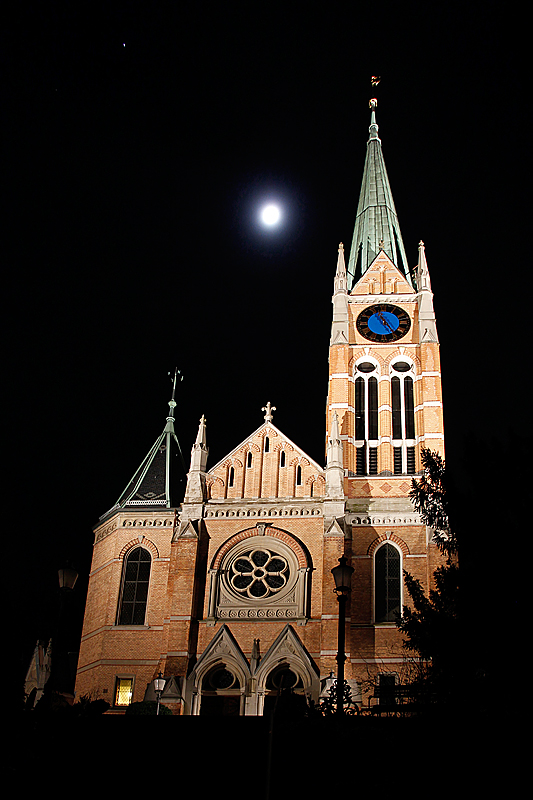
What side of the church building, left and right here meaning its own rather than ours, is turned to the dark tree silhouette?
front

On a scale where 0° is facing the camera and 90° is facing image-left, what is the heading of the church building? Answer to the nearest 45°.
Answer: approximately 0°
